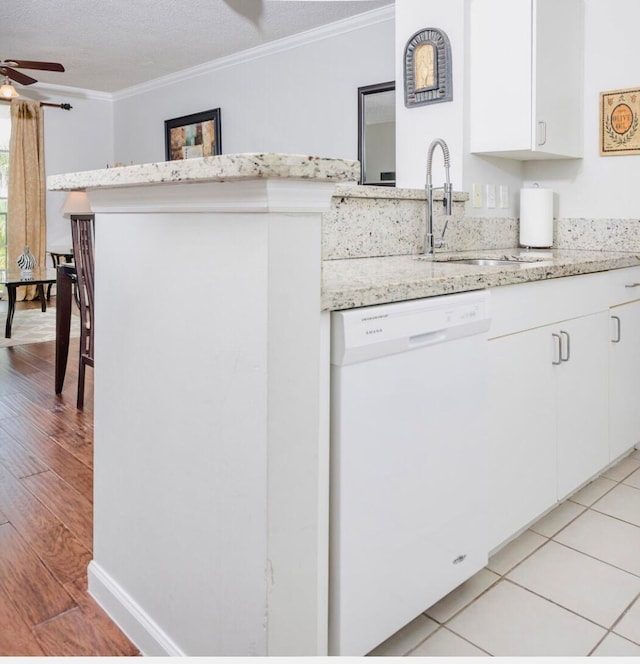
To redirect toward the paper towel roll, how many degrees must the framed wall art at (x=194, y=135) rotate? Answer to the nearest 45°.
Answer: approximately 45° to its left

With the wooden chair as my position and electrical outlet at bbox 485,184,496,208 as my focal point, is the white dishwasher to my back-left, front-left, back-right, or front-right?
front-right

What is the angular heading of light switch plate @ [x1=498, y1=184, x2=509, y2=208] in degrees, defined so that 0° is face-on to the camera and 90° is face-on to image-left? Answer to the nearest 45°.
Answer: approximately 315°

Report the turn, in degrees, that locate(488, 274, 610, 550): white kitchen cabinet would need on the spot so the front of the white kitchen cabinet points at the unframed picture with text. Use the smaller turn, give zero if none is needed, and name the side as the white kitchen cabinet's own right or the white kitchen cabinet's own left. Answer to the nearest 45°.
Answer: approximately 135° to the white kitchen cabinet's own left

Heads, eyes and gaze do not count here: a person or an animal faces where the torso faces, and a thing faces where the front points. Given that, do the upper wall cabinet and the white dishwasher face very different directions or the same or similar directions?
same or similar directions

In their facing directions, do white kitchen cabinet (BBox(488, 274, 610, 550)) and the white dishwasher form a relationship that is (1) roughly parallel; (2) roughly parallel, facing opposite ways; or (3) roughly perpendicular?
roughly parallel

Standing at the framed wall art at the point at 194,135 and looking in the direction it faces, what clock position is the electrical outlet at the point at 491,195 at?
The electrical outlet is roughly at 10 o'clock from the framed wall art.

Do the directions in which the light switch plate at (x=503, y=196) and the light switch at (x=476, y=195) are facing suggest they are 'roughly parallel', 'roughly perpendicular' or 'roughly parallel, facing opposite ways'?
roughly parallel

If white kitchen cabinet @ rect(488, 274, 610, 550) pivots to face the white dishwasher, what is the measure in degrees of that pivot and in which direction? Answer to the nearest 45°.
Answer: approximately 45° to its right
